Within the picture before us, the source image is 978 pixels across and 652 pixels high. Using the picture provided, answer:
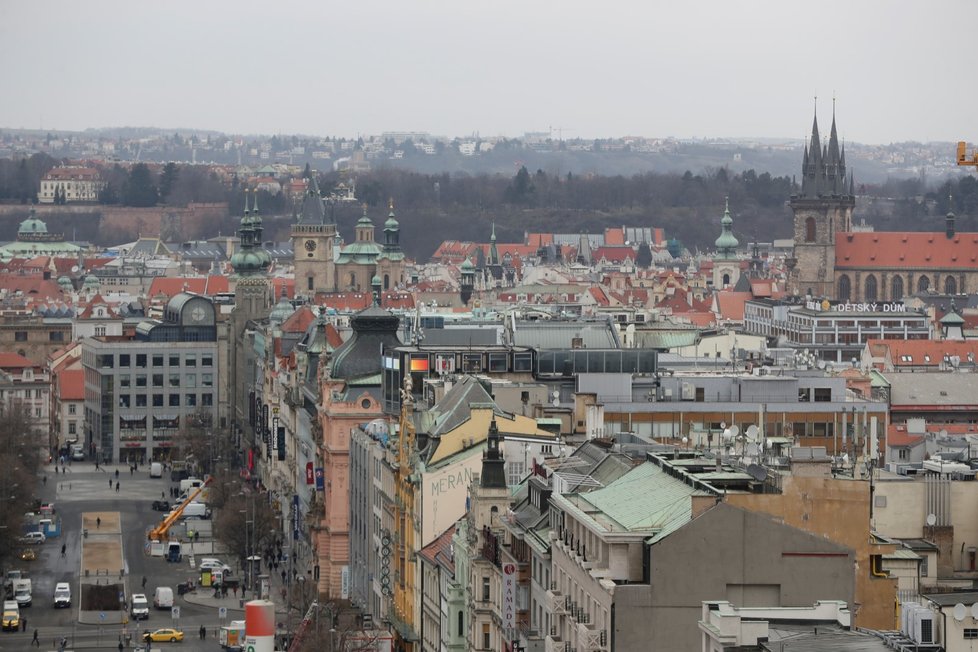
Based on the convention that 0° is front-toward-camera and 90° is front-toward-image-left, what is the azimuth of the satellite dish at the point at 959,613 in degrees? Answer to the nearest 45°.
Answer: approximately 45°

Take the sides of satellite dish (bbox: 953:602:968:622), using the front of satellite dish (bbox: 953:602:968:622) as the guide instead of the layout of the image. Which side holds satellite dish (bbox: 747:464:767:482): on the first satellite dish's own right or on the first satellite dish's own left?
on the first satellite dish's own right

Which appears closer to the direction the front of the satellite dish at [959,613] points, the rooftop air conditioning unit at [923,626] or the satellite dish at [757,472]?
the rooftop air conditioning unit

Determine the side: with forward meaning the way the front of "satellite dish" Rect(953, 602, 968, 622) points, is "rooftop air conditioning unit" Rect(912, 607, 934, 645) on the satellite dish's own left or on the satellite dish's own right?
on the satellite dish's own right
